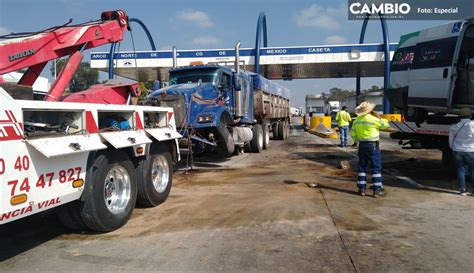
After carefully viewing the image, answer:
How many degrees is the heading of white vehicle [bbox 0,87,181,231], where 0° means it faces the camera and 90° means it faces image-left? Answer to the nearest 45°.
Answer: approximately 45°

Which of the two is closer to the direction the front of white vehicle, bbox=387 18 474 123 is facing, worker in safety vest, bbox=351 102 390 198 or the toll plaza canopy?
the worker in safety vest

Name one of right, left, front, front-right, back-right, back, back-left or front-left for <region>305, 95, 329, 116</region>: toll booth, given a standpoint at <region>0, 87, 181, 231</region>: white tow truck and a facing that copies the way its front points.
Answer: back

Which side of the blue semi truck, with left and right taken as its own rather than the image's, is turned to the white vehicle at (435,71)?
left

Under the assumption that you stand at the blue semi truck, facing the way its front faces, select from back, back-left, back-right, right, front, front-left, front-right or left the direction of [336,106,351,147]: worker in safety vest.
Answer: back

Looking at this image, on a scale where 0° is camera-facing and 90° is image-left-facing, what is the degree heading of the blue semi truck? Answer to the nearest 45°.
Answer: approximately 45°

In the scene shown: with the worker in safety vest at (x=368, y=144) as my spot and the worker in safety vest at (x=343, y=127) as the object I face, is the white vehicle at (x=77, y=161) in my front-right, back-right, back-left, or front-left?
back-left

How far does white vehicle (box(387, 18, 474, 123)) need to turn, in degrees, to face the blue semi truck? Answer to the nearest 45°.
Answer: approximately 135° to its right

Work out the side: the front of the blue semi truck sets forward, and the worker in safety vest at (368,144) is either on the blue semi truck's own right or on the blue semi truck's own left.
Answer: on the blue semi truck's own left
